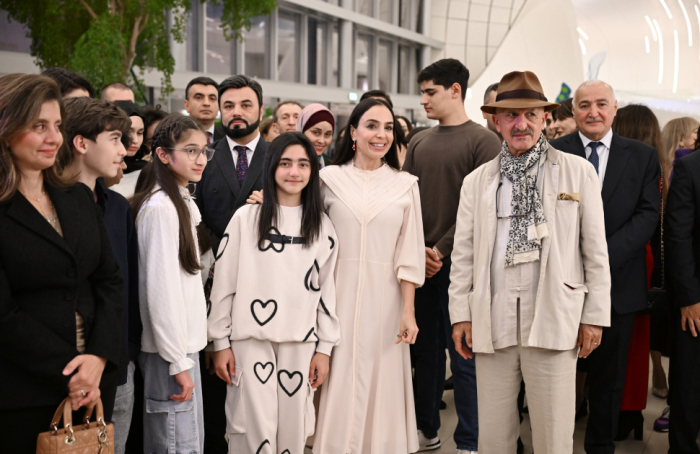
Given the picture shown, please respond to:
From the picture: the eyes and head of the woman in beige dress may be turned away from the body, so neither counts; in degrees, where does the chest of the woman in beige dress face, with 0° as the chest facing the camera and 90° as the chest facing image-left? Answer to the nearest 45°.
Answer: approximately 0°

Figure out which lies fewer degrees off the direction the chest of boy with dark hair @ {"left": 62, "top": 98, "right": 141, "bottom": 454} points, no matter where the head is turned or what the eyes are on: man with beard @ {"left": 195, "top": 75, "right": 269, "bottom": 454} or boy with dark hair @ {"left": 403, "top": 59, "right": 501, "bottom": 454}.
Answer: the boy with dark hair

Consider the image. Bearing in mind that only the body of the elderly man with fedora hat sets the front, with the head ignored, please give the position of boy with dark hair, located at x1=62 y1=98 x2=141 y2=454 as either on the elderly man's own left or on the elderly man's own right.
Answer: on the elderly man's own right

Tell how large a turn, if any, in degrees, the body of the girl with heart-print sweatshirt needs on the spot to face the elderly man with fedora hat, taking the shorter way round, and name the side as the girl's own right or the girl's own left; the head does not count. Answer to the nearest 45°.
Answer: approximately 90° to the girl's own left

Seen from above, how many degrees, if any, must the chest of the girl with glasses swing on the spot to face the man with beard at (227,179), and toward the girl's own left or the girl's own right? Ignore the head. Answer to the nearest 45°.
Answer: approximately 90° to the girl's own left

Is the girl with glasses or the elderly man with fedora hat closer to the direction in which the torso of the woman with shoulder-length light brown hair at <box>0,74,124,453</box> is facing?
the elderly man with fedora hat

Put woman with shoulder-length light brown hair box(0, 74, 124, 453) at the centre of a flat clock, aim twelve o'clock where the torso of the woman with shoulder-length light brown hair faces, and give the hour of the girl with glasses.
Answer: The girl with glasses is roughly at 9 o'clock from the woman with shoulder-length light brown hair.

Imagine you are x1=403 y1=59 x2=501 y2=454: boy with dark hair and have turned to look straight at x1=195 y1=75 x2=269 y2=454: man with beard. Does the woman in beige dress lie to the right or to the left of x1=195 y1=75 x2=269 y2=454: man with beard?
left
